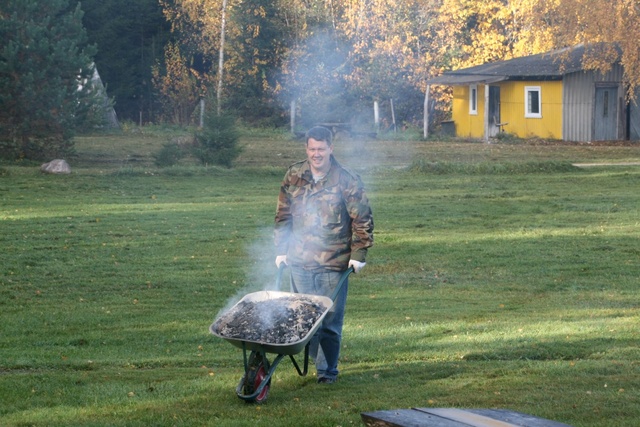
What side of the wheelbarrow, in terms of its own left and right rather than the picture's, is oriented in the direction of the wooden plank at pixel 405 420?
left

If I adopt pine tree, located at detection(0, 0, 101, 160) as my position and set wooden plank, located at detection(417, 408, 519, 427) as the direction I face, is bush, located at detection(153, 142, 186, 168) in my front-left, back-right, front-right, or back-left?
front-left

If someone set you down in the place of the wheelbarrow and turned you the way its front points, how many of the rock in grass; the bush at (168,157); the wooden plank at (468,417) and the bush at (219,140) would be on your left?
1

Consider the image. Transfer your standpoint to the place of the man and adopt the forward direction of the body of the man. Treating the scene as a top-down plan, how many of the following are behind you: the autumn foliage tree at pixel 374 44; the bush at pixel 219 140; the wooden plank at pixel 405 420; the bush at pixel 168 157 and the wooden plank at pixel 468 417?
3

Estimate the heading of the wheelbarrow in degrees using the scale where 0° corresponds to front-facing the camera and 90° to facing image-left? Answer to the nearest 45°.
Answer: approximately 45°

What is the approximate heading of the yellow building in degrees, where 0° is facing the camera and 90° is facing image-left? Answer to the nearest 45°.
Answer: approximately 45°

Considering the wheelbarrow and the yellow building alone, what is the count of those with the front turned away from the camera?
0

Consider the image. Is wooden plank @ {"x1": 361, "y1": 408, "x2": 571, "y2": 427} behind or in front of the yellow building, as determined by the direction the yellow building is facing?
in front

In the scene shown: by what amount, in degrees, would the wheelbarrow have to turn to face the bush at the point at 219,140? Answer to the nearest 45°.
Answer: approximately 135° to its right

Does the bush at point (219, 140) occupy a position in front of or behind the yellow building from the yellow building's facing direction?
in front

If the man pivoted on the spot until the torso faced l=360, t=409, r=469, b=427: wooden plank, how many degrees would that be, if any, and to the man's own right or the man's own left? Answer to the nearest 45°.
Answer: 0° — they already face it

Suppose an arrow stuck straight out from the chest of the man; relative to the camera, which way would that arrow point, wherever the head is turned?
toward the camera

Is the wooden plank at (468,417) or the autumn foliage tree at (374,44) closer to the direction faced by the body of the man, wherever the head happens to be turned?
the wooden plank
